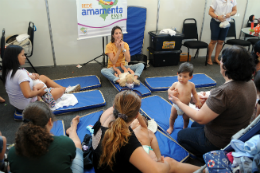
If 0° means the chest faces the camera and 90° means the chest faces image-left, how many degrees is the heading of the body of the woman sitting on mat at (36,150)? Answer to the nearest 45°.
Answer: approximately 225°

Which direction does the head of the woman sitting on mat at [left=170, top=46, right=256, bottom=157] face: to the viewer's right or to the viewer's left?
to the viewer's left

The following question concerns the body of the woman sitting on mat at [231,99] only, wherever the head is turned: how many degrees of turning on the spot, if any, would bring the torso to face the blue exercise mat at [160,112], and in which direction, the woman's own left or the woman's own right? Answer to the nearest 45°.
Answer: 0° — they already face it

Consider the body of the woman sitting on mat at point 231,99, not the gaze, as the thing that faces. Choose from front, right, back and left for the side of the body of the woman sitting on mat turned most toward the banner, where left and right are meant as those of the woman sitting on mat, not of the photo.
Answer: front

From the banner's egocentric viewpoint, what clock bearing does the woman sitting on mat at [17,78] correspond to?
The woman sitting on mat is roughly at 1 o'clock from the banner.

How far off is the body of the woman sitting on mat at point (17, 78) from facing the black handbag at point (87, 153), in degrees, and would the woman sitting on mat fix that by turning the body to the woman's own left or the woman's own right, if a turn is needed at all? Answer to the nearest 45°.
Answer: approximately 45° to the woman's own right

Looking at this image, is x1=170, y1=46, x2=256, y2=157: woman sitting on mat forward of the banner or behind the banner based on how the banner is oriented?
forward

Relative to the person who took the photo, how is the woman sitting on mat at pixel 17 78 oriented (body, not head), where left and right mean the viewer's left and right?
facing to the right of the viewer

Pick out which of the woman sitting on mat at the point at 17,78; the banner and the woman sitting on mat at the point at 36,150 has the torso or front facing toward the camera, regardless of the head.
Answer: the banner

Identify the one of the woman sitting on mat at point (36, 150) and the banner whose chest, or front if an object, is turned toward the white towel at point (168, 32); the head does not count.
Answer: the woman sitting on mat

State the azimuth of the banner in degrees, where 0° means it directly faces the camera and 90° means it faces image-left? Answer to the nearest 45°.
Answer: approximately 0°

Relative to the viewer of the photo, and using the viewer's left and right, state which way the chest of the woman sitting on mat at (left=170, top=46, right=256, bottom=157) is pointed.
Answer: facing away from the viewer and to the left of the viewer

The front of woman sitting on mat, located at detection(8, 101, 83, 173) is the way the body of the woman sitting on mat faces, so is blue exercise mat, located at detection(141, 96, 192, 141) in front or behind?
in front
